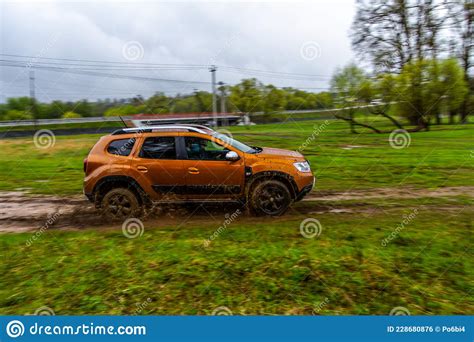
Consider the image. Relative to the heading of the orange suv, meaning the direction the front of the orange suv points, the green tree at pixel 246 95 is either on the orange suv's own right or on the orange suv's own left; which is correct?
on the orange suv's own left

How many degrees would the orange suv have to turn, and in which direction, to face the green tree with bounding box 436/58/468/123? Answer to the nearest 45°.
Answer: approximately 45° to its left

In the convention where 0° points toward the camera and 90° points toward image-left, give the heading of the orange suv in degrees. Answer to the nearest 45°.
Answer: approximately 270°

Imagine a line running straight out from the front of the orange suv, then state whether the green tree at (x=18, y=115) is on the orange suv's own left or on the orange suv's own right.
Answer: on the orange suv's own left
